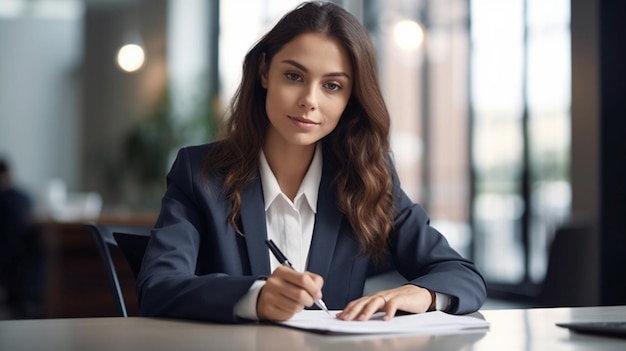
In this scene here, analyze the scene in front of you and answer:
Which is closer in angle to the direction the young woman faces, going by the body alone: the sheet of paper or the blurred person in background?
the sheet of paper

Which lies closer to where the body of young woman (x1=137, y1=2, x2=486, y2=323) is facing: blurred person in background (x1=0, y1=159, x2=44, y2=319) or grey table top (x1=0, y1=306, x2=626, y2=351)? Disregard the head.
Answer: the grey table top

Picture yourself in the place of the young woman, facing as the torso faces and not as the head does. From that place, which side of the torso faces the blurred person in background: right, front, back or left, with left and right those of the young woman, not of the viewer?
back

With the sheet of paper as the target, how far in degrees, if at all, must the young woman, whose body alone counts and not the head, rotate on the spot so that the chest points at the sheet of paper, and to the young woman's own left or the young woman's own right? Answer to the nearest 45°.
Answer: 0° — they already face it

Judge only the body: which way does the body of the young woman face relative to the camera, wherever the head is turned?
toward the camera

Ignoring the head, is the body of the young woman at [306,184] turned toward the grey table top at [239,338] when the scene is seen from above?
yes
